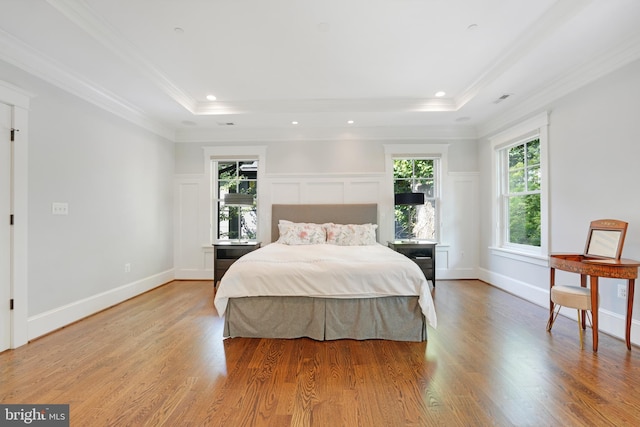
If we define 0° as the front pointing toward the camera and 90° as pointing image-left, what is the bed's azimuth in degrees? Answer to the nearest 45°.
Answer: approximately 0°

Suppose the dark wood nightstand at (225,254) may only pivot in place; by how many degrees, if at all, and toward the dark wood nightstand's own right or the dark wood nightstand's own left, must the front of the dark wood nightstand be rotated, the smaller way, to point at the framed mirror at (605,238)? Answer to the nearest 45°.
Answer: approximately 45° to the dark wood nightstand's own left

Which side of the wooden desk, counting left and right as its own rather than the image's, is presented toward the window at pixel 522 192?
right

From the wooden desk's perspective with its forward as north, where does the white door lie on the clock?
The white door is roughly at 12 o'clock from the wooden desk.

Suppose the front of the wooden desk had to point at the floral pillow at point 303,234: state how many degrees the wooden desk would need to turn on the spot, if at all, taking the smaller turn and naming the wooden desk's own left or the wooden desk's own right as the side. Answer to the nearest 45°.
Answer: approximately 45° to the wooden desk's own right

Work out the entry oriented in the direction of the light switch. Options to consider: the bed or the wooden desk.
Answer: the wooden desk

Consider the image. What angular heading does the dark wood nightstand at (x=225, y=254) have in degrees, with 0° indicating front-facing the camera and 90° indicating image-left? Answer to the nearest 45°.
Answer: approximately 0°

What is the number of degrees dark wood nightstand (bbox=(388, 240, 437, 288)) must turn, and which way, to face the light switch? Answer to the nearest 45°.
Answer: approximately 45° to its right
